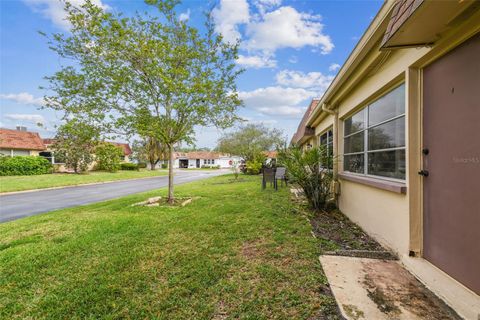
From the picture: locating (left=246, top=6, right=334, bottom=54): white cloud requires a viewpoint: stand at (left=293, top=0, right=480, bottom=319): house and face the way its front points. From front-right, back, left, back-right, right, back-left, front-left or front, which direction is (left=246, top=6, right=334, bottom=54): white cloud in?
right

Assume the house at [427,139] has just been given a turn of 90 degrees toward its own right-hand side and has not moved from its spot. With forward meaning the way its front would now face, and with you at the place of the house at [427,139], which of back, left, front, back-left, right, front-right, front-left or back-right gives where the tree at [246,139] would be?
front

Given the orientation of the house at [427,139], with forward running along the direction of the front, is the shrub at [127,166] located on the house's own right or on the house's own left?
on the house's own right

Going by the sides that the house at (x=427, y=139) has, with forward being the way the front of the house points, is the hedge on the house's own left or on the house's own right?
on the house's own right

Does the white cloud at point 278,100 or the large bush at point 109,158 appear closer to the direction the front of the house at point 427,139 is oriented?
the large bush

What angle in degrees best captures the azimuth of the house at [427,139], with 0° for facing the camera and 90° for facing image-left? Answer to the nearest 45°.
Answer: approximately 45°

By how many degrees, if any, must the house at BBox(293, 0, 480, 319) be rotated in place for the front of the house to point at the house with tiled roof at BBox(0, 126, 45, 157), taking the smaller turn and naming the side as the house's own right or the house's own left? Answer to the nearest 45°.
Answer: approximately 45° to the house's own right

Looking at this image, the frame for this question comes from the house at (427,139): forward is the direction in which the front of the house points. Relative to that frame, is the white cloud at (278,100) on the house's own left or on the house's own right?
on the house's own right

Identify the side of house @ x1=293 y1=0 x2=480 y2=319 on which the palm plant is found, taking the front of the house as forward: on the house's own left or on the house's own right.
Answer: on the house's own right

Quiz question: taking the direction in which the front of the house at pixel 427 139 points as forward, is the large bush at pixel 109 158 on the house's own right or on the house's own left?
on the house's own right

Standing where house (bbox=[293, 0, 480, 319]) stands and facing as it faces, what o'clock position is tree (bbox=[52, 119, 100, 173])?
The tree is roughly at 2 o'clock from the house.
